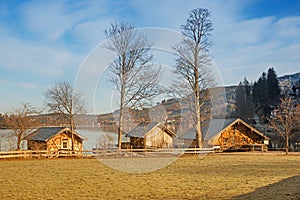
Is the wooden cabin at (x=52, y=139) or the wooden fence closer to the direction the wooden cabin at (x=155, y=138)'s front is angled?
the wooden fence

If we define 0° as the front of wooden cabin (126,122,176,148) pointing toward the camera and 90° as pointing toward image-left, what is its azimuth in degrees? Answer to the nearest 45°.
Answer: approximately 315°

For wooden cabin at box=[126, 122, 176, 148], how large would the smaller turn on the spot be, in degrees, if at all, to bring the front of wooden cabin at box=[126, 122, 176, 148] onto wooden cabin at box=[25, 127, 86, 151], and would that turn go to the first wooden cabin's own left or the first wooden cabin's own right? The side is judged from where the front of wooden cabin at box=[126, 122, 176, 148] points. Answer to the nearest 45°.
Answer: approximately 135° to the first wooden cabin's own right

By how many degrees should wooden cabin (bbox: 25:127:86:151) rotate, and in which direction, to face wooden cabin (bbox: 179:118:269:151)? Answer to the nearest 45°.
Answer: approximately 45° to its left
